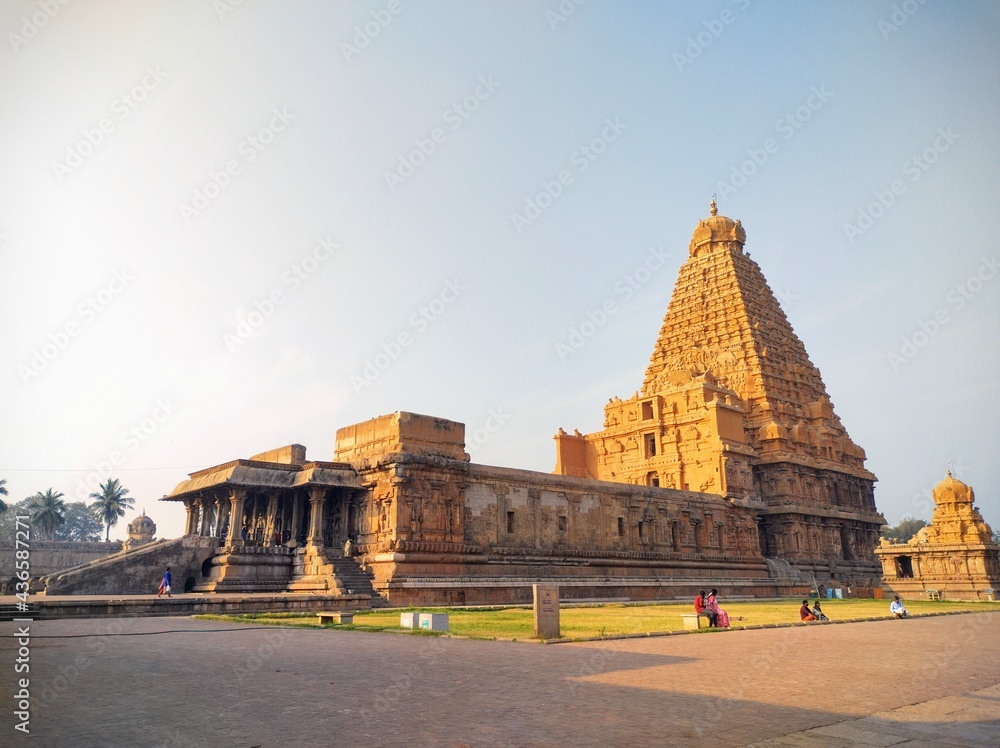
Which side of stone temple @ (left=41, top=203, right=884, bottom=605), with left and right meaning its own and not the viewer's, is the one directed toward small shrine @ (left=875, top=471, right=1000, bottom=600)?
back

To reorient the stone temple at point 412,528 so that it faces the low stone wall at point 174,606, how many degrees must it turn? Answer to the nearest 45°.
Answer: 0° — it already faces it

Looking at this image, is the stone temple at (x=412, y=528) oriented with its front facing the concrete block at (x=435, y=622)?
no

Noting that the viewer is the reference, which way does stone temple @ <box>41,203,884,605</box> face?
facing the viewer and to the left of the viewer

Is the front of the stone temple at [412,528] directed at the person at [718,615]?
no

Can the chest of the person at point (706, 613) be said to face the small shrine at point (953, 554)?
no

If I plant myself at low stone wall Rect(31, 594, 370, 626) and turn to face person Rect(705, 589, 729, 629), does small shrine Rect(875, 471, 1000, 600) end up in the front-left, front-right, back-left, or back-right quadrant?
front-left
